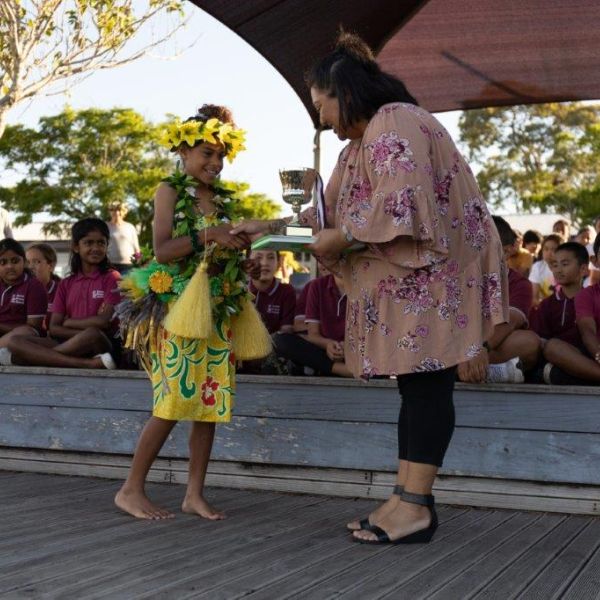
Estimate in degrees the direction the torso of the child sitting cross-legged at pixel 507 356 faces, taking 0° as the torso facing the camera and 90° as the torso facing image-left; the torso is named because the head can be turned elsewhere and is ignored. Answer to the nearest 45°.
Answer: approximately 45°

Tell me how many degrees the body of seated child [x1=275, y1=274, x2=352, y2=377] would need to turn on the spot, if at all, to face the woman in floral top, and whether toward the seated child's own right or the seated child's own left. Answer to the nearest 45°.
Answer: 0° — they already face them

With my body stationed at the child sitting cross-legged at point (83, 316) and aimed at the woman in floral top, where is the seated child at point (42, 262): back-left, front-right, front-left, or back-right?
back-left

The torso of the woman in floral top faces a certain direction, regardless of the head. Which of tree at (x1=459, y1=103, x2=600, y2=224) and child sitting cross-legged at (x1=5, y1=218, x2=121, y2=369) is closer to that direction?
the child sitting cross-legged

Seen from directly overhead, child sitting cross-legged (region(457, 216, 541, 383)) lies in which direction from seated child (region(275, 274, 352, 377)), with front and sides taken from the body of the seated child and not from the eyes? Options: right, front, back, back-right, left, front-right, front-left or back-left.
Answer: front-left

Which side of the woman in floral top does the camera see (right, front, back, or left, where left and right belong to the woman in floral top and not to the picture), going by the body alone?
left

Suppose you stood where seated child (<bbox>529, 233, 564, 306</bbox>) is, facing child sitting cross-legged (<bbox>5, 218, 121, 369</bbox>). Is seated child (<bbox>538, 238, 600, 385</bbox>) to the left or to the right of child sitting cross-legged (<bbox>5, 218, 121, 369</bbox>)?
left

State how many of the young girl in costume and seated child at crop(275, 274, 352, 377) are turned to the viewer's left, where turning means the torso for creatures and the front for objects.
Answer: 0

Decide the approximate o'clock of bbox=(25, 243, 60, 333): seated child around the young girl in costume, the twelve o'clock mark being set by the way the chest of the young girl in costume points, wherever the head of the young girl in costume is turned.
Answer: The seated child is roughly at 7 o'clock from the young girl in costume.
